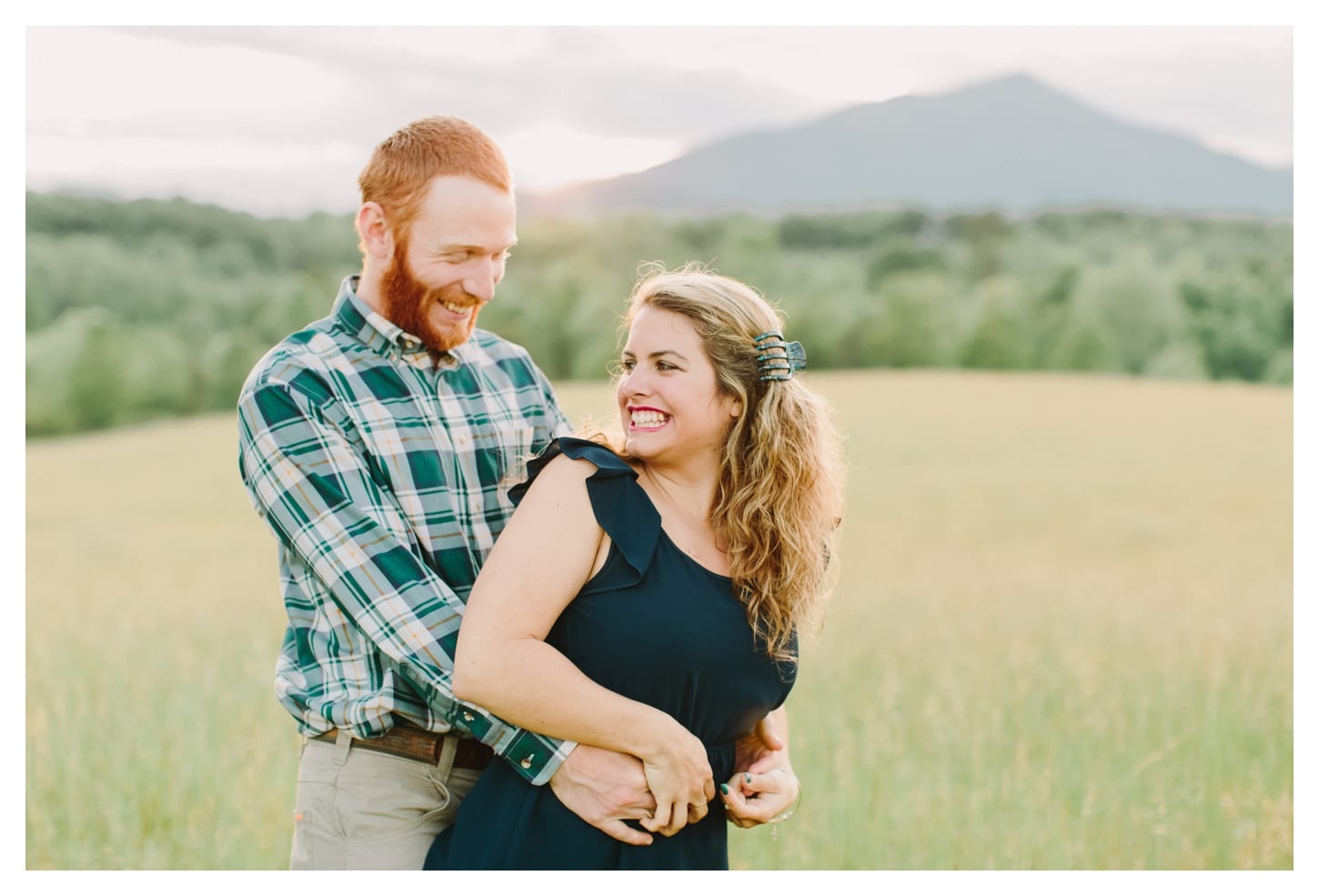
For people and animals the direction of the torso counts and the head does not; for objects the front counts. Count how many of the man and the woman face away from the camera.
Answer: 0

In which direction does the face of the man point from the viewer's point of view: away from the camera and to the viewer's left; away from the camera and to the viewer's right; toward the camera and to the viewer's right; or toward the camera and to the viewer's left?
toward the camera and to the viewer's right
